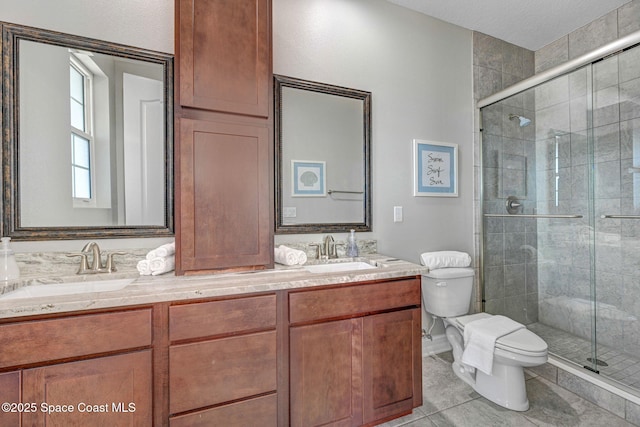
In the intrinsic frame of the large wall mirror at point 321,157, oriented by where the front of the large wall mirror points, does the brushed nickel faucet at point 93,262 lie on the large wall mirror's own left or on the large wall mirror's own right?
on the large wall mirror's own right

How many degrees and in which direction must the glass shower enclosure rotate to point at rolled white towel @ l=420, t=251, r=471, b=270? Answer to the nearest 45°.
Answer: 0° — it already faces it

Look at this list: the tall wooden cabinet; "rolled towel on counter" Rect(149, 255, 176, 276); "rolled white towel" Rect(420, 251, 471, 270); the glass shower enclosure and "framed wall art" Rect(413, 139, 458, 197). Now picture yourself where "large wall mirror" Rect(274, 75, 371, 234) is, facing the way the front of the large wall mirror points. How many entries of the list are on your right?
2

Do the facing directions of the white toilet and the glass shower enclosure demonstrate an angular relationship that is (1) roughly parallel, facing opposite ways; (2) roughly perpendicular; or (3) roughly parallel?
roughly perpendicular

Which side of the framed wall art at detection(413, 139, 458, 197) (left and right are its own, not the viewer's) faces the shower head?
left

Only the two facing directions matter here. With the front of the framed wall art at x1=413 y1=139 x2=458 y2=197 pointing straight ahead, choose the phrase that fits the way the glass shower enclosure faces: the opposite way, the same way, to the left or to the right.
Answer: to the right

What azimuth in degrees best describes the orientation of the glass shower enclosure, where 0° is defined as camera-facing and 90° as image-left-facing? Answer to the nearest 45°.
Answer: approximately 45°

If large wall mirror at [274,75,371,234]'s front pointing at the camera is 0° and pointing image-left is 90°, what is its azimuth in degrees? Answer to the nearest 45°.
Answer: approximately 315°

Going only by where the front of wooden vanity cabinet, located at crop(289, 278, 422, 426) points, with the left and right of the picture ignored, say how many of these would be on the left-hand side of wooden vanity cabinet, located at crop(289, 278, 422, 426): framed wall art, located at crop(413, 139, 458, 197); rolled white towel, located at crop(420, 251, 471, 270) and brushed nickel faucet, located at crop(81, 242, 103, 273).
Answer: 2

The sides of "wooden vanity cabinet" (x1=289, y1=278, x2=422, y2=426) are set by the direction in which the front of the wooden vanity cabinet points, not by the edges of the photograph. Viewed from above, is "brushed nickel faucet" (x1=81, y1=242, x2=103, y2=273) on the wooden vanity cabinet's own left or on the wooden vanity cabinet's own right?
on the wooden vanity cabinet's own right
